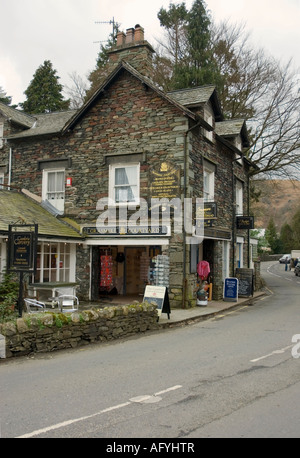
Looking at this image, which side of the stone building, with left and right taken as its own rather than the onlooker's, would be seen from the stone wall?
front

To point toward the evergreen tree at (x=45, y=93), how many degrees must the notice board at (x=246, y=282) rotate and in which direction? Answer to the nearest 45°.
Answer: approximately 135° to its right

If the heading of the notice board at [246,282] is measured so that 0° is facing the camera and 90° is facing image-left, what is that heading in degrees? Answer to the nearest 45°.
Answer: approximately 0°

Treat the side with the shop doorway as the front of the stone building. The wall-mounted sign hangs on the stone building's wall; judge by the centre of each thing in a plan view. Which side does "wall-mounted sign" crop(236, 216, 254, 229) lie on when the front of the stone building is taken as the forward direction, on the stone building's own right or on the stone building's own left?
on the stone building's own left

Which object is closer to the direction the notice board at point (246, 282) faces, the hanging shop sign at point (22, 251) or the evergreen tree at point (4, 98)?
the hanging shop sign

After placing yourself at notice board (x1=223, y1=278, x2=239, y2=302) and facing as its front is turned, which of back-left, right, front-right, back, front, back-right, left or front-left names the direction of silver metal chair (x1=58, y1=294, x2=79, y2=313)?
front-right

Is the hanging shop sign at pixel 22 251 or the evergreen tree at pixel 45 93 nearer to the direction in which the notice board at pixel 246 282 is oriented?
the hanging shop sign
